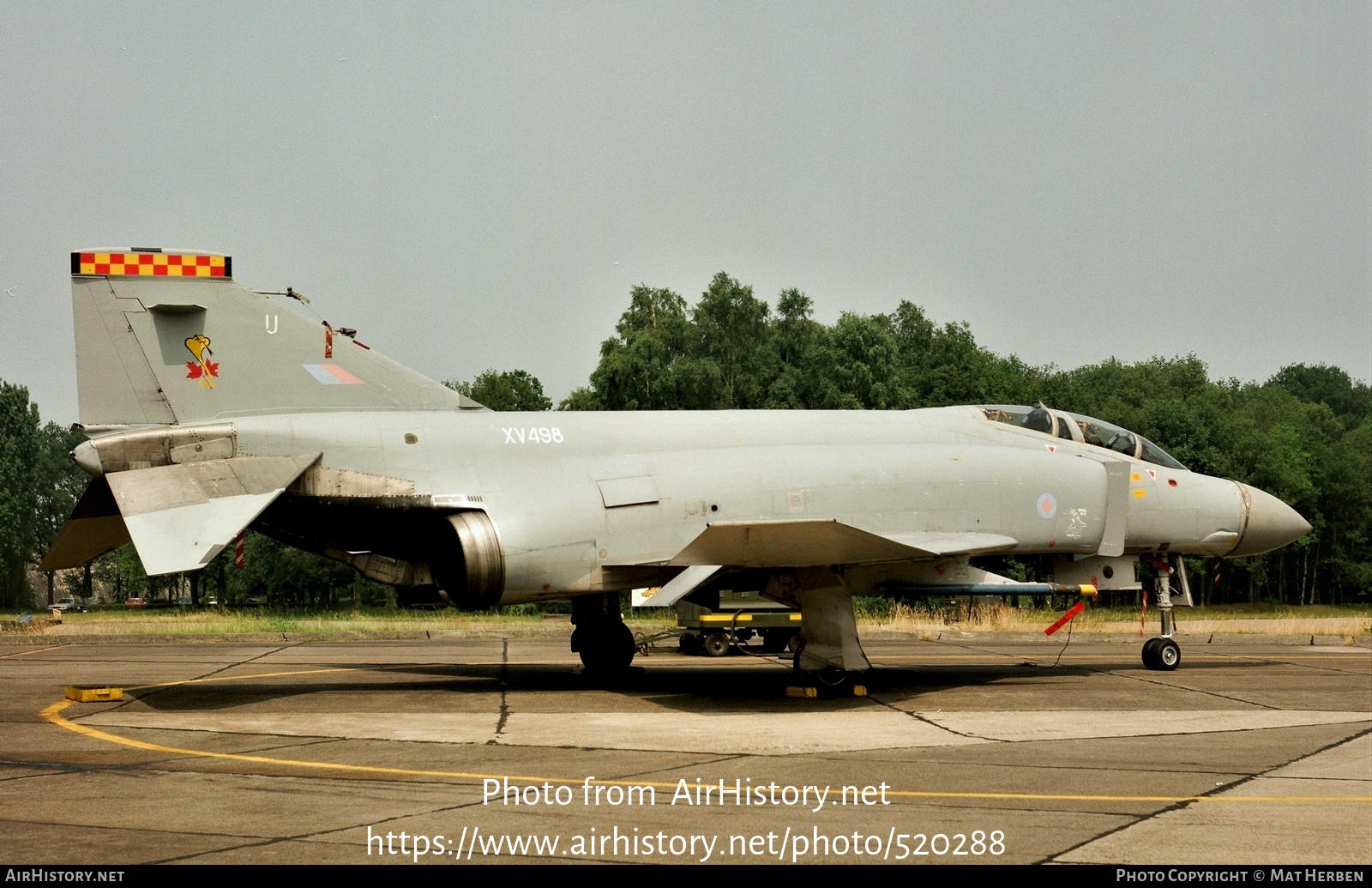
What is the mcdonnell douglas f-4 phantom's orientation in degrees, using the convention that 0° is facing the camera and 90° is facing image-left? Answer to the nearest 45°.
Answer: approximately 225°
